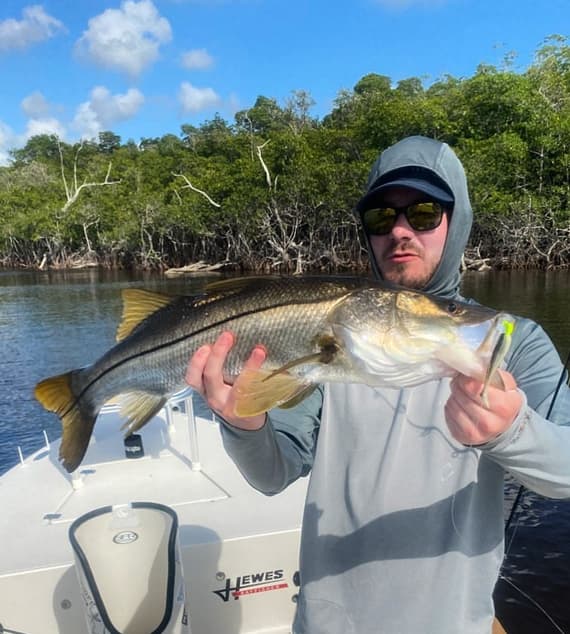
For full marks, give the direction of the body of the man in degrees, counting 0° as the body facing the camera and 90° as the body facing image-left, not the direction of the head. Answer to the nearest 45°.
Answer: approximately 0°

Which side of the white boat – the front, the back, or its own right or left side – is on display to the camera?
back

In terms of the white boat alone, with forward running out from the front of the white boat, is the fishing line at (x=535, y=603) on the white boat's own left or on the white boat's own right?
on the white boat's own right
